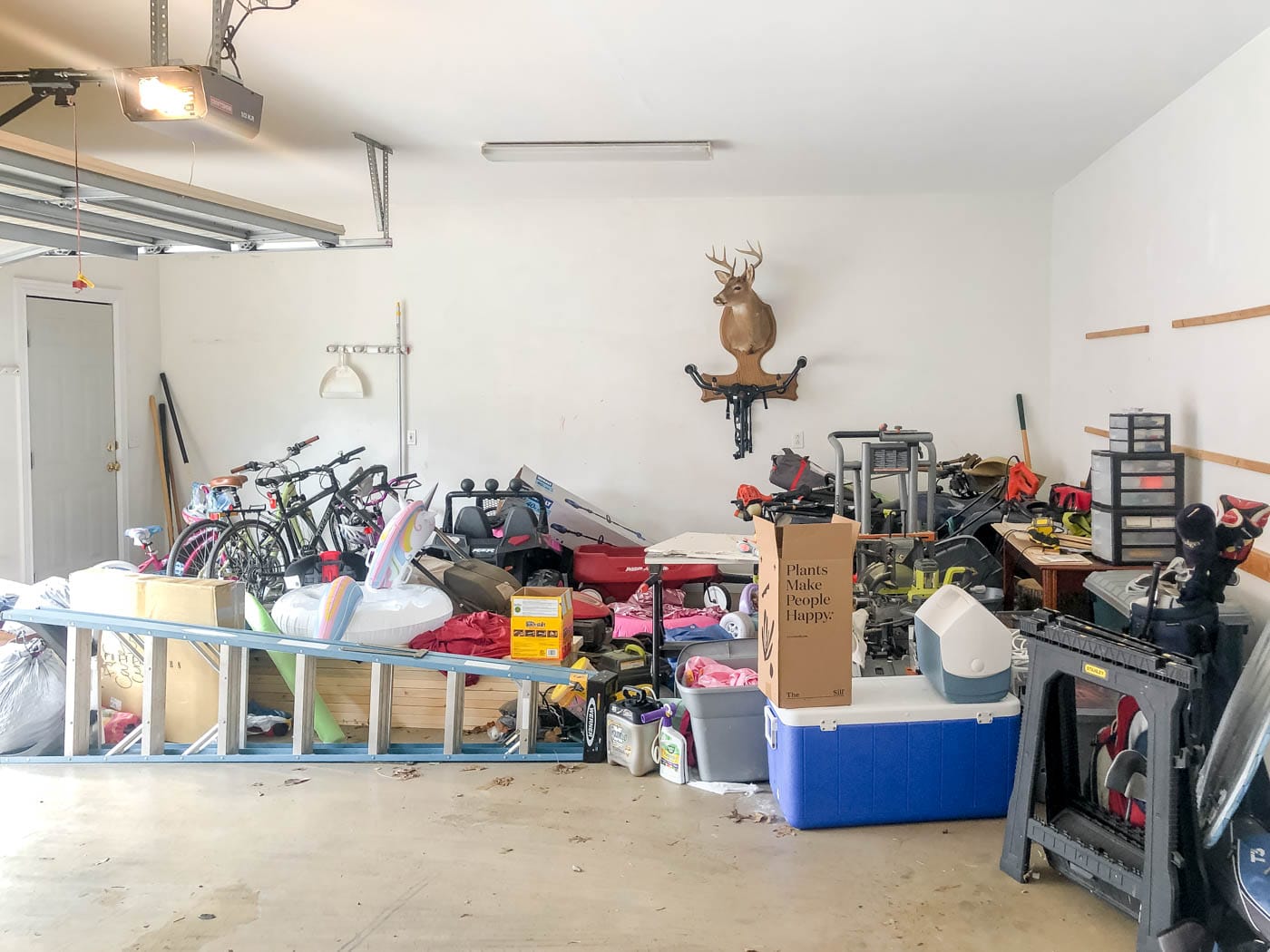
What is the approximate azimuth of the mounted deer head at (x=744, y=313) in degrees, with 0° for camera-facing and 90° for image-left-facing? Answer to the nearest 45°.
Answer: approximately 45°

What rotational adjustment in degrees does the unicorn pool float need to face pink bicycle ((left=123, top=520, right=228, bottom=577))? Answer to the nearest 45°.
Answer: approximately 90° to its left
